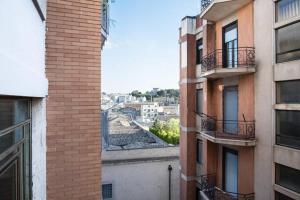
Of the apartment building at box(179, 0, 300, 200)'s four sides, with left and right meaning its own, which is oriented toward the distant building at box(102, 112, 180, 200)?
right

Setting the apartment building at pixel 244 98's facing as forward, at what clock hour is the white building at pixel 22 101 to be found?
The white building is roughly at 11 o'clock from the apartment building.

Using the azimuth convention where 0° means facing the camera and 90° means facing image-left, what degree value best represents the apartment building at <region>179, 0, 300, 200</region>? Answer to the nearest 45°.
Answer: approximately 45°

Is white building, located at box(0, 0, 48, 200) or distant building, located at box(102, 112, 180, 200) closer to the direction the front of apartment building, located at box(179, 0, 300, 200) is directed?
the white building
